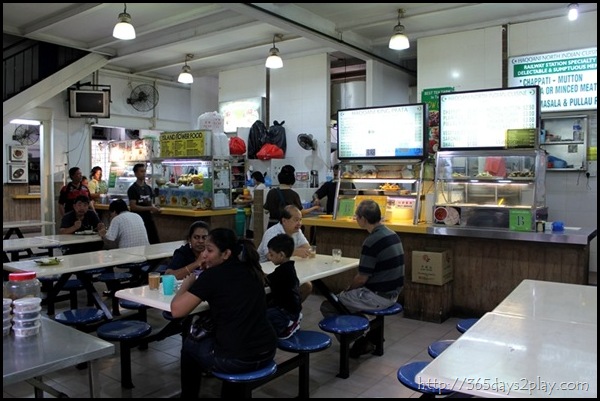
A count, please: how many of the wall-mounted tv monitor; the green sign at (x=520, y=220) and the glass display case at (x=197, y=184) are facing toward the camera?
3

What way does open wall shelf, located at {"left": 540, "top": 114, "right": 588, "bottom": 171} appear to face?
toward the camera

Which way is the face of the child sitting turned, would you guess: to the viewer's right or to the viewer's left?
to the viewer's left

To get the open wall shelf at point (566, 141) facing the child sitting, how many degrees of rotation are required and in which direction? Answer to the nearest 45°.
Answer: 0° — it already faces them

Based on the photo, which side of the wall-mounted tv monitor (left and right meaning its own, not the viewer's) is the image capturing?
front

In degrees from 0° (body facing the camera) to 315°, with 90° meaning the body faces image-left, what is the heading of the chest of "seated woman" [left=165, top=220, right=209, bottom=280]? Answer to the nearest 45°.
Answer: approximately 315°

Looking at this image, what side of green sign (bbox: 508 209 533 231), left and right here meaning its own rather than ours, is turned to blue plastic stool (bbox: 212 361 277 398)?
front

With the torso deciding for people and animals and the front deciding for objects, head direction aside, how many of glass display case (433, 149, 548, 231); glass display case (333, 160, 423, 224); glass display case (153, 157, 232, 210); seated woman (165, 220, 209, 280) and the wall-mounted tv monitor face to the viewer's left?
0

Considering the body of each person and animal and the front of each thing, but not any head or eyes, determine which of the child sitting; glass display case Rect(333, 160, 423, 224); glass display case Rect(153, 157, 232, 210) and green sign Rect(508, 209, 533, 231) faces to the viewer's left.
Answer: the child sitting

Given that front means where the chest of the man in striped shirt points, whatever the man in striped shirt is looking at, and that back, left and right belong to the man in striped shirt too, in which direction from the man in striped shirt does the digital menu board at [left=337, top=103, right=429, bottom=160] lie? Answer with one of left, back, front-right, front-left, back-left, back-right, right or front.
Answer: front-right

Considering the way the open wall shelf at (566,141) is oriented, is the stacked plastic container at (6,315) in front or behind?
in front

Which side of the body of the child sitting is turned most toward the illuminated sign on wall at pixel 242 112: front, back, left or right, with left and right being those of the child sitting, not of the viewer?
right

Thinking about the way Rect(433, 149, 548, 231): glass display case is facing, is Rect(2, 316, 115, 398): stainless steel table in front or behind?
in front

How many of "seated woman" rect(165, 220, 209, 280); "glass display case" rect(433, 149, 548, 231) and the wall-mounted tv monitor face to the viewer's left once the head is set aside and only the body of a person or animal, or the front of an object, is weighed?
0

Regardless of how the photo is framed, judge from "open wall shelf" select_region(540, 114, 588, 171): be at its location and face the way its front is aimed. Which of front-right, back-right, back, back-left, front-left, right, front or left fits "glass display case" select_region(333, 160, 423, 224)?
front-right
